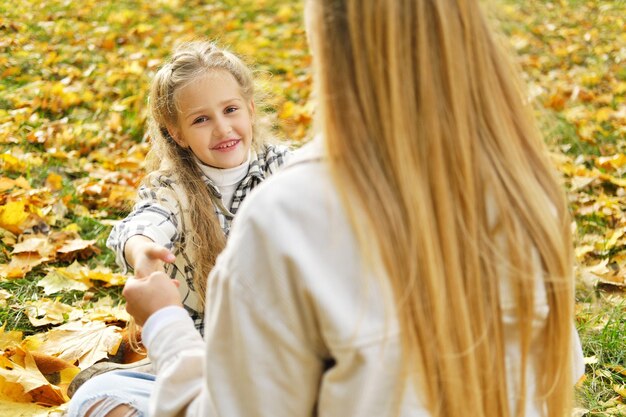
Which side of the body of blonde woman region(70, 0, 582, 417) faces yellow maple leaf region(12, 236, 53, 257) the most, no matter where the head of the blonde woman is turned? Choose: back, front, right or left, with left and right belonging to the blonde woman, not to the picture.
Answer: front

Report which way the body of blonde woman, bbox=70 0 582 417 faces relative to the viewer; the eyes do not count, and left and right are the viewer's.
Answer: facing away from the viewer and to the left of the viewer

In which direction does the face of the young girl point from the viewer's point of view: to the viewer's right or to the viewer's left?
to the viewer's right

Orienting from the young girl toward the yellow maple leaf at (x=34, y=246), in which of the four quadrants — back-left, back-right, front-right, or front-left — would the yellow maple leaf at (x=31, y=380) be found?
front-left

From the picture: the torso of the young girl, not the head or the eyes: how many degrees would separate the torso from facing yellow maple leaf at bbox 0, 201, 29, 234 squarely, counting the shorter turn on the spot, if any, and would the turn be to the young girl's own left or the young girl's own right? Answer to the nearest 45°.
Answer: approximately 180°

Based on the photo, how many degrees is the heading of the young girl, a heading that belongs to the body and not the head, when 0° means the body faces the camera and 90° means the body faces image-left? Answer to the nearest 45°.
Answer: approximately 315°

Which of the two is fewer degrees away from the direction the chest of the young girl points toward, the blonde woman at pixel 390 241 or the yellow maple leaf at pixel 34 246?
the blonde woman

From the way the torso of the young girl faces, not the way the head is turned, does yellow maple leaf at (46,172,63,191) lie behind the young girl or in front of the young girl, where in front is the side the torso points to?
behind

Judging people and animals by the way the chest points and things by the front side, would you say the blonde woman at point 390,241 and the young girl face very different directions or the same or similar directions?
very different directions
